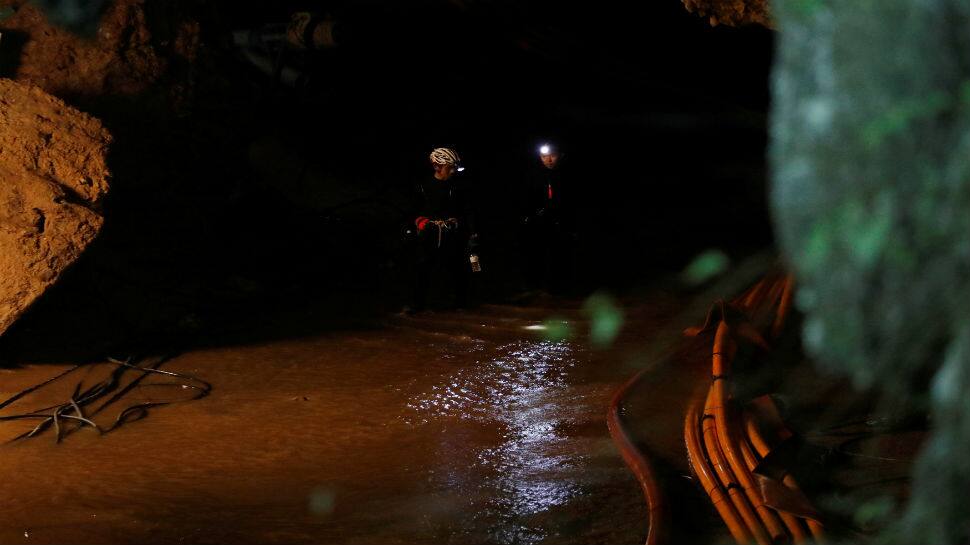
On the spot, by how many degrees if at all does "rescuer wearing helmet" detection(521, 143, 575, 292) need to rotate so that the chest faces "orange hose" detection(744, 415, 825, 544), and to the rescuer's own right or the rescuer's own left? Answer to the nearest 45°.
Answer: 0° — they already face it

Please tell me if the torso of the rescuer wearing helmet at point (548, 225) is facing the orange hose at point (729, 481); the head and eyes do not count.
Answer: yes

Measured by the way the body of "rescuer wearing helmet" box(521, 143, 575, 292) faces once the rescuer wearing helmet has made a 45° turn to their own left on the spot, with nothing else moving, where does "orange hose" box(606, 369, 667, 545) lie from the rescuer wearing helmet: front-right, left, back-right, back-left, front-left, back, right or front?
front-right

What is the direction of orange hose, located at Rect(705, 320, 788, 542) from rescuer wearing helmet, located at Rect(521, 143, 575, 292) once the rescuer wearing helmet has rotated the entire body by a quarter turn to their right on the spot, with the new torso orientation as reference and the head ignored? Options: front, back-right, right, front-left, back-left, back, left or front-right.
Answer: left

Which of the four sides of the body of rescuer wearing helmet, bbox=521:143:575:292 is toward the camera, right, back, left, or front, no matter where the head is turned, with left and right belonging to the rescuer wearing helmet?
front

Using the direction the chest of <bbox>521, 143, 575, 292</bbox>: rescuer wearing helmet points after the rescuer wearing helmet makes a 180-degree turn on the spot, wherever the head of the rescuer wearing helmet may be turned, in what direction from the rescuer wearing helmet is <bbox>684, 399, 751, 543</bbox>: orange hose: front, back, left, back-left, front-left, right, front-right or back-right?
back
